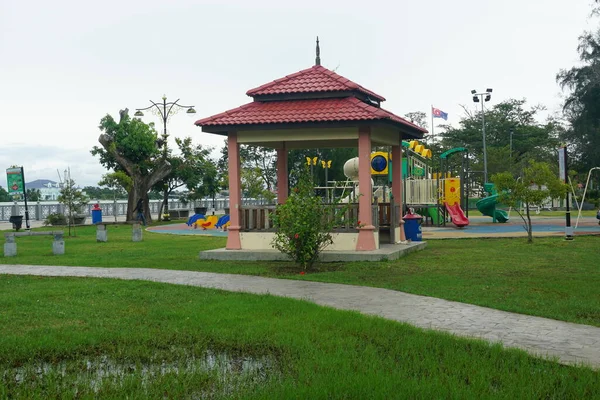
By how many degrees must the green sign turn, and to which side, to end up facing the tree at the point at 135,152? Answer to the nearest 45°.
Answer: approximately 135° to its left

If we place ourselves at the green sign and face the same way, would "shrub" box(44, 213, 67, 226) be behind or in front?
behind

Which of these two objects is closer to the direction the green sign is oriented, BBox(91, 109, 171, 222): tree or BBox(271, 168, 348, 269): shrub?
the shrub

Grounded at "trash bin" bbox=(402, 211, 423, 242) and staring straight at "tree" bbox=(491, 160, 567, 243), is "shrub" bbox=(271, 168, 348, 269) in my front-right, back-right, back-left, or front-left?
back-right

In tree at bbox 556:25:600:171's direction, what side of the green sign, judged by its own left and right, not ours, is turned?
left

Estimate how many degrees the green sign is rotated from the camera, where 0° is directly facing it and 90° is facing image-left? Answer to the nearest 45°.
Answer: approximately 0°

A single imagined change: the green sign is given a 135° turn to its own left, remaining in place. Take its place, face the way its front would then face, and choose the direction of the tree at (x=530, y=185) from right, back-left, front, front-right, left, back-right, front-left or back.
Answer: right

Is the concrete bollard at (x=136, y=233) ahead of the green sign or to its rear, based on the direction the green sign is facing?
ahead

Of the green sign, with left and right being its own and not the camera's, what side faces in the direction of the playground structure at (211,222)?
left

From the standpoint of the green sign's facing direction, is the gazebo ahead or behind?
ahead

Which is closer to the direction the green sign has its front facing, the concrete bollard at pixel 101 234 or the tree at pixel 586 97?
the concrete bollard
